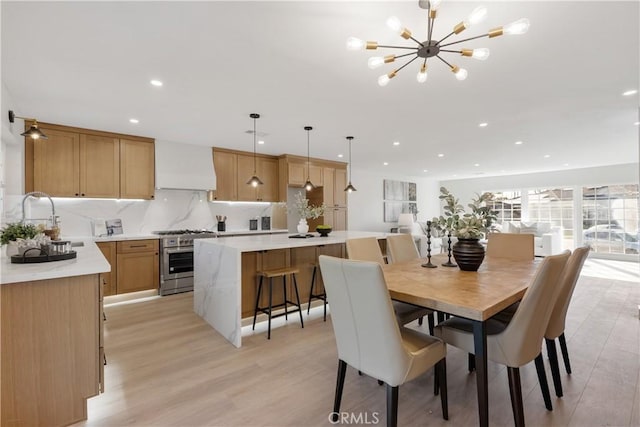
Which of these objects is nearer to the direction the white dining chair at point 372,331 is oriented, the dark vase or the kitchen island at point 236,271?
the dark vase

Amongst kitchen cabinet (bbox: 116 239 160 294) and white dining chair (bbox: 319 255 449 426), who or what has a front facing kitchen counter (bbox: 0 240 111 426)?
the kitchen cabinet

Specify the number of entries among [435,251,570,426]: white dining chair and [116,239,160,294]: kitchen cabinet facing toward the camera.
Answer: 1

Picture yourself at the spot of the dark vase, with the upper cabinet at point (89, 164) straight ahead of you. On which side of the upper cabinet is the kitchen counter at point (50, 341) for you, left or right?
left

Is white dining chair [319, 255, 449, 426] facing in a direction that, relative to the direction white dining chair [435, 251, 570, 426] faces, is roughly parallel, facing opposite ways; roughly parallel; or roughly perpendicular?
roughly perpendicular

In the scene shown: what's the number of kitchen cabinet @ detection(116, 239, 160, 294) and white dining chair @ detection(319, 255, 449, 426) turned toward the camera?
1
